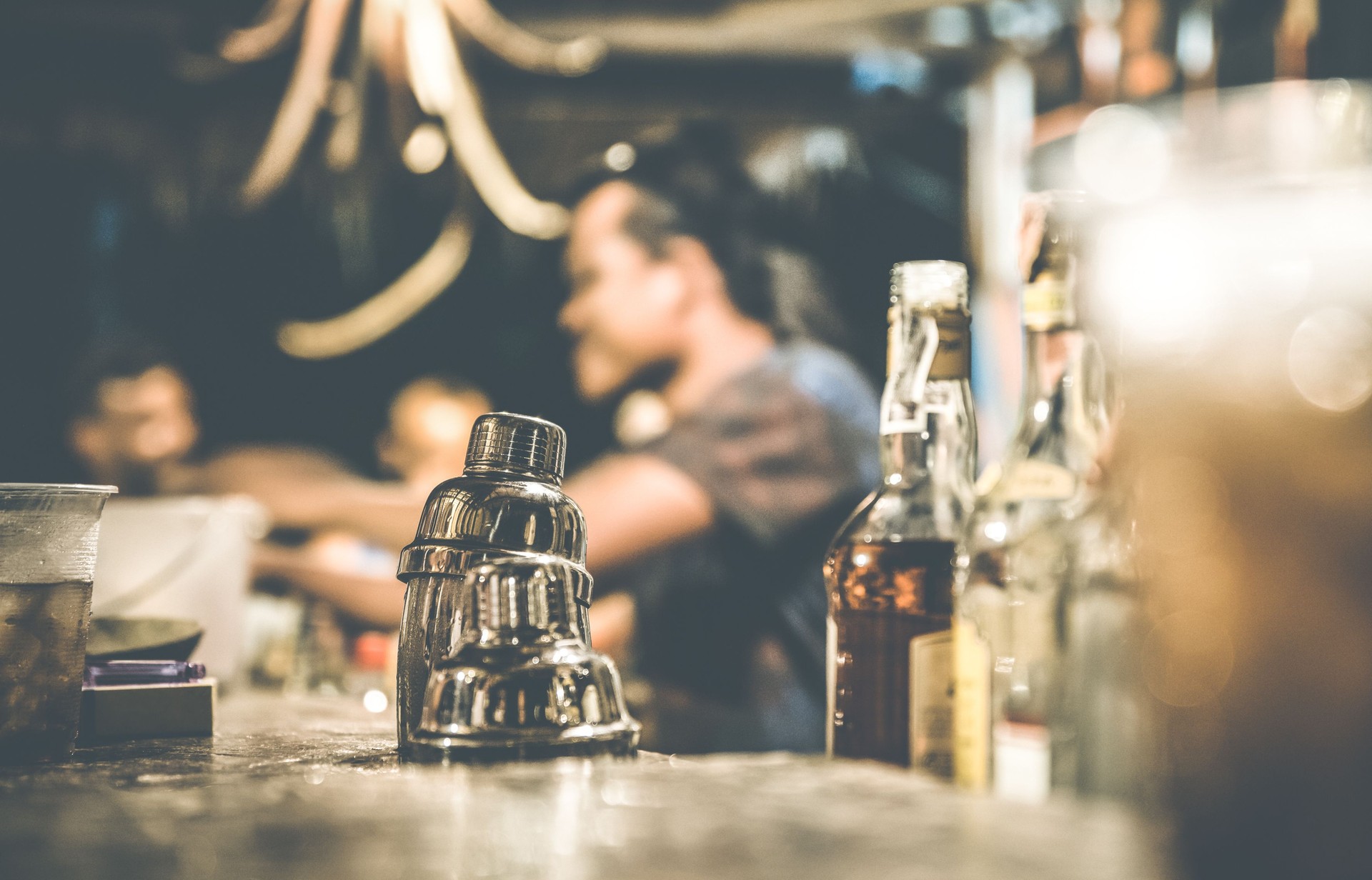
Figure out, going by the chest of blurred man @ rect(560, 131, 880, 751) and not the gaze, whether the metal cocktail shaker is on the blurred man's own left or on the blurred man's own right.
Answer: on the blurred man's own left

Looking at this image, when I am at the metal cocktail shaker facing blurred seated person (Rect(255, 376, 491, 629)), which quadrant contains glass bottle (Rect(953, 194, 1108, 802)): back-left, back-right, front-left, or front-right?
back-right

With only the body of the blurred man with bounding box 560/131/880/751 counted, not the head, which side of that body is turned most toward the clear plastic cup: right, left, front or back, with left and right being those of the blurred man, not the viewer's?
left

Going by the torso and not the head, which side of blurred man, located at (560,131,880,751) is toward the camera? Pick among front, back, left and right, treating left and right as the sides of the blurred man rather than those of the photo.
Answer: left
